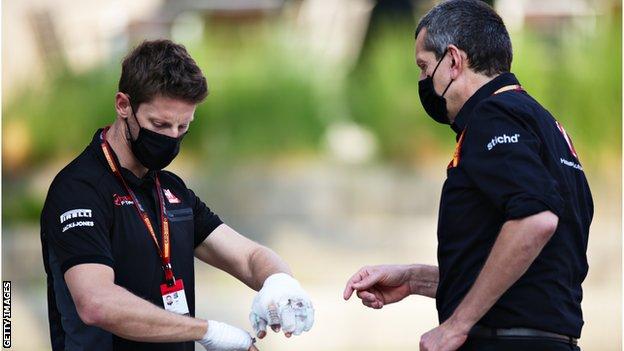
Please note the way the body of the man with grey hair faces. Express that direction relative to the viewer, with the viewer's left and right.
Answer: facing to the left of the viewer

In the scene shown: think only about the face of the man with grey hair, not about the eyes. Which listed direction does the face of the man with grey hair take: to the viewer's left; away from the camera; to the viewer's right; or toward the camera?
to the viewer's left

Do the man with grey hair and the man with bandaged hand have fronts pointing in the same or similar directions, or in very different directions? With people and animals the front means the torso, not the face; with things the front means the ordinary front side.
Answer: very different directions

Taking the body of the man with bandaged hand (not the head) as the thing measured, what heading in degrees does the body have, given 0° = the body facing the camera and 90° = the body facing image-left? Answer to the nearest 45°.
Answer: approximately 315°

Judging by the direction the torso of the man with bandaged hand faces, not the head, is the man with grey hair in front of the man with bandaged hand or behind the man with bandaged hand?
in front

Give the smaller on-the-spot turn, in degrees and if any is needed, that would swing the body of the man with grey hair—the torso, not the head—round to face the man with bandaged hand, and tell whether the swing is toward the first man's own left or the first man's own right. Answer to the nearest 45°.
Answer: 0° — they already face them

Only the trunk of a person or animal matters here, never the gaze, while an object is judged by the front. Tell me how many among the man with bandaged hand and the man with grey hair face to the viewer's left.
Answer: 1
